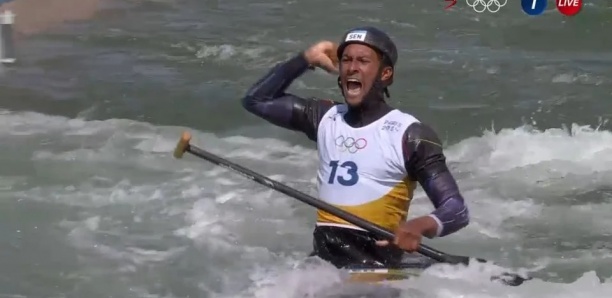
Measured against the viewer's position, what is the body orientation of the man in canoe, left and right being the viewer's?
facing the viewer and to the left of the viewer
